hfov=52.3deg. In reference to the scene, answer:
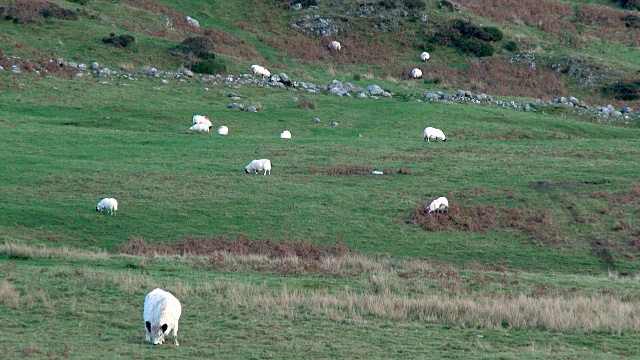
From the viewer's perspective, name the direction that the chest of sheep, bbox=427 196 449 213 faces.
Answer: to the viewer's left

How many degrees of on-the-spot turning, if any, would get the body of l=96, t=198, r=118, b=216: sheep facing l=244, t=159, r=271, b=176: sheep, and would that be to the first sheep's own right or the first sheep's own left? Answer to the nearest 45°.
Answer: approximately 135° to the first sheep's own right

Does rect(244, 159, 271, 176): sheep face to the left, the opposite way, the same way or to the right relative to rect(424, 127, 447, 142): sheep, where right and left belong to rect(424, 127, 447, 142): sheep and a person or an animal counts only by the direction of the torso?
the opposite way

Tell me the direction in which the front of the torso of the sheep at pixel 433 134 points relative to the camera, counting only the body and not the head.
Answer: to the viewer's right

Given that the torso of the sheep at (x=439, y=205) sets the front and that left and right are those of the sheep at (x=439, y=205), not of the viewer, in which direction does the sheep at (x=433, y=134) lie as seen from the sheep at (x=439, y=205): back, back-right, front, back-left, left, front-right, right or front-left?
right

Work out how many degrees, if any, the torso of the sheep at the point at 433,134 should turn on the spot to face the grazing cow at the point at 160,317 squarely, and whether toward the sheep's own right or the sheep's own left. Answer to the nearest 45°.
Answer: approximately 90° to the sheep's own right

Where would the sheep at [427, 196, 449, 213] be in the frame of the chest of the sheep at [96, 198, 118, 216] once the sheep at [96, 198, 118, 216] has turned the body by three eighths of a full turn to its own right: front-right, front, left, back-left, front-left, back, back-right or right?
front-right

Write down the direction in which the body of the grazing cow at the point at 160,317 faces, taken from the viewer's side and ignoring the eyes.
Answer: toward the camera

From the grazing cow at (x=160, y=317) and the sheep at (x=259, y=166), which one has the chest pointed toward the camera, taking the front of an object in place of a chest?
the grazing cow

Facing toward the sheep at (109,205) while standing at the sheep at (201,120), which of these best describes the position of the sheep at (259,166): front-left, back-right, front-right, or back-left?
front-left

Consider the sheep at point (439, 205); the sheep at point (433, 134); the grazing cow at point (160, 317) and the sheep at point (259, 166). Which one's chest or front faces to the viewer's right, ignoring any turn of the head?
the sheep at point (433, 134)

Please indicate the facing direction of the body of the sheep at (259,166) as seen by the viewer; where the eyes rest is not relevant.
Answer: to the viewer's left

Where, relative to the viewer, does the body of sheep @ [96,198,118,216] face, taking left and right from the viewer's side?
facing to the left of the viewer
